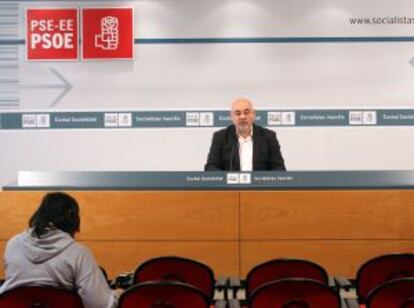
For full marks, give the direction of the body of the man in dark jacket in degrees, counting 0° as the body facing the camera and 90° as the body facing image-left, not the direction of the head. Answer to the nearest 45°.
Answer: approximately 0°

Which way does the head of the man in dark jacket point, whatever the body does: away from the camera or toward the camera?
toward the camera
